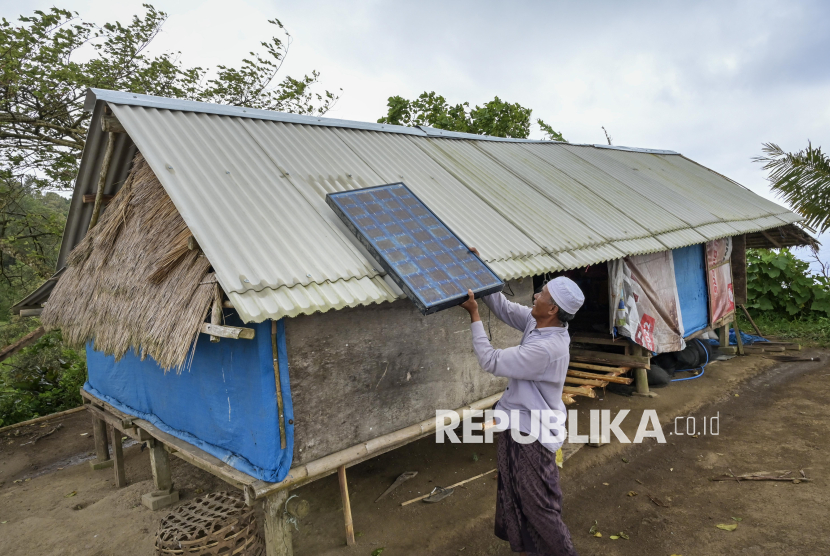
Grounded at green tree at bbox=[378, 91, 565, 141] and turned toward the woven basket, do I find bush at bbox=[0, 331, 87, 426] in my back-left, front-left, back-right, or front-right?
front-right

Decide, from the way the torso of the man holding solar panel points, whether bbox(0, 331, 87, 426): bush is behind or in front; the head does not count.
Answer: in front

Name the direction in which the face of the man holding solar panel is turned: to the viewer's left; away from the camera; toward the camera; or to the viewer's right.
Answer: to the viewer's left

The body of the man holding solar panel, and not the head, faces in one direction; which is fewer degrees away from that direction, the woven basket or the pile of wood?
the woven basket

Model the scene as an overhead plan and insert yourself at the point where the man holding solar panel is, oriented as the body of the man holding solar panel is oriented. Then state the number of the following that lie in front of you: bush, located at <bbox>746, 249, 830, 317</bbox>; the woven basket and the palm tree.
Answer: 1

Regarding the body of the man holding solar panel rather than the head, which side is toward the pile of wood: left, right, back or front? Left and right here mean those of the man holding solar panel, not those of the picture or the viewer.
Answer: right

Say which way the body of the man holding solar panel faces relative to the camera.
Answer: to the viewer's left

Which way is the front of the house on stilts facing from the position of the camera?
facing the viewer and to the right of the viewer

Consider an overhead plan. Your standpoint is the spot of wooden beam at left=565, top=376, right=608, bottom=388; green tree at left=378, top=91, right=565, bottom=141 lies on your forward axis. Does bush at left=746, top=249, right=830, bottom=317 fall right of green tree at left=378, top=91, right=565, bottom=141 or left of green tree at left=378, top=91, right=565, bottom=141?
right

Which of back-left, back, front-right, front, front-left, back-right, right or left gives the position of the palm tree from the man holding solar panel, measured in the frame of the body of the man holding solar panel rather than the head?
back-right
